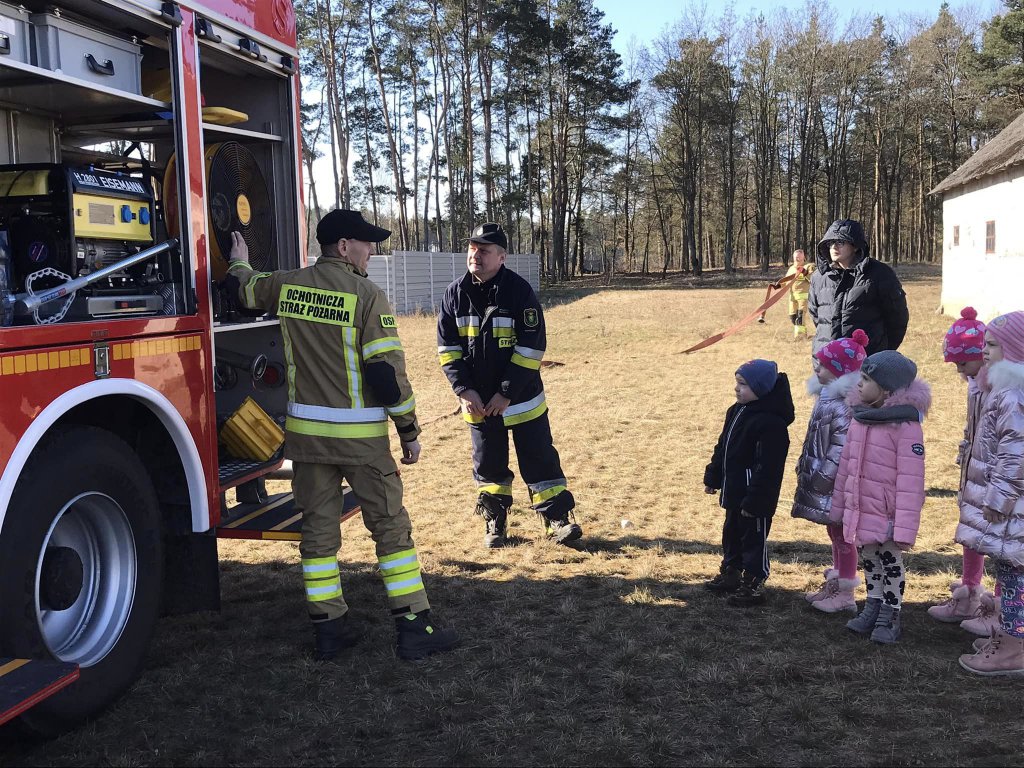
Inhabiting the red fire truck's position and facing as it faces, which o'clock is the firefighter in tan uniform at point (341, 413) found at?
The firefighter in tan uniform is roughly at 7 o'clock from the red fire truck.

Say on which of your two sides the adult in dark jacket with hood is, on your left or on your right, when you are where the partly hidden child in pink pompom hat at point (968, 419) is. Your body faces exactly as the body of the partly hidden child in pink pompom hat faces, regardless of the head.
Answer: on your right

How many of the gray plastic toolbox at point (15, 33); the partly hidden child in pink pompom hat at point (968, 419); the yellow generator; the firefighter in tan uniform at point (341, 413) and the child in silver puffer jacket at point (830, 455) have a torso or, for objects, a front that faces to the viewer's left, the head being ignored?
2

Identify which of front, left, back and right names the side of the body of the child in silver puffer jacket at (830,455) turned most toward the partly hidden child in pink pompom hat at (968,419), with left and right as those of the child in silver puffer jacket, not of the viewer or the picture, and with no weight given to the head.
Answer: back

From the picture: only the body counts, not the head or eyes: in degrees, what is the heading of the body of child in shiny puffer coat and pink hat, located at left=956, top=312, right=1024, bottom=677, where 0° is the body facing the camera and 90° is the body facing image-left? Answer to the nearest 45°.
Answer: approximately 90°

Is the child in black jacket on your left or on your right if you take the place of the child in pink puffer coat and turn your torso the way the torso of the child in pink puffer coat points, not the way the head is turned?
on your right

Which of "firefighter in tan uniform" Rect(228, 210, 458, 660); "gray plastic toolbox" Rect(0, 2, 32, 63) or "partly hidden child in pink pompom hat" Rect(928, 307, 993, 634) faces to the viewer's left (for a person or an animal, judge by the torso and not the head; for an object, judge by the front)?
the partly hidden child in pink pompom hat

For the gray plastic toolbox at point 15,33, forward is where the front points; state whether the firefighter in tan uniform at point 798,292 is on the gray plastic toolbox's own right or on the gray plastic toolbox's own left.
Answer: on the gray plastic toolbox's own left

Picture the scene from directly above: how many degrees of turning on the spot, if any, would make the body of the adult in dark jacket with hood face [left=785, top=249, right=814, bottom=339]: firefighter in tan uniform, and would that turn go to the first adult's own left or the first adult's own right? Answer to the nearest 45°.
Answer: approximately 135° to the first adult's own right

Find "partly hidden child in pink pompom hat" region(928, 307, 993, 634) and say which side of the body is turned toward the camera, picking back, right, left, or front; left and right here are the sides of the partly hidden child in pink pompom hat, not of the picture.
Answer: left

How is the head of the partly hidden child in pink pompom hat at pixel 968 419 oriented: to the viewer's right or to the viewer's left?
to the viewer's left

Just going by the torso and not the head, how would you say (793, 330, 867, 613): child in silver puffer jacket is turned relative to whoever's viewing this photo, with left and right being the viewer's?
facing to the left of the viewer

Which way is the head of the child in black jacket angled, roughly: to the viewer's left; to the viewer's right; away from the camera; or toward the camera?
to the viewer's left

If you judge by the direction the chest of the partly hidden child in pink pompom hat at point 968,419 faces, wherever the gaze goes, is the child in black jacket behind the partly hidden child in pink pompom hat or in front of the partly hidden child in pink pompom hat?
in front
